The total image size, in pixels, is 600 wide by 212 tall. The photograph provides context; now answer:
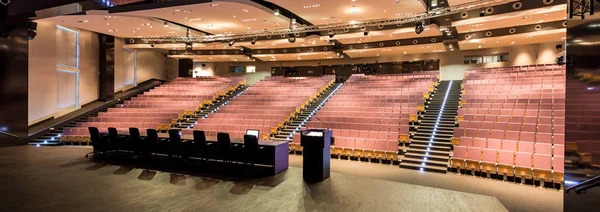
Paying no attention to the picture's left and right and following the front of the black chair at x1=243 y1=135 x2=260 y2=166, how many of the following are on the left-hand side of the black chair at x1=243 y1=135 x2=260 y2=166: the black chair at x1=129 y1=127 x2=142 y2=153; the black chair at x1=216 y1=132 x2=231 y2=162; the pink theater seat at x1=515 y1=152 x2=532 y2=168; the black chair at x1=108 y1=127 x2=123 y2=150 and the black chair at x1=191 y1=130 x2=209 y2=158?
4

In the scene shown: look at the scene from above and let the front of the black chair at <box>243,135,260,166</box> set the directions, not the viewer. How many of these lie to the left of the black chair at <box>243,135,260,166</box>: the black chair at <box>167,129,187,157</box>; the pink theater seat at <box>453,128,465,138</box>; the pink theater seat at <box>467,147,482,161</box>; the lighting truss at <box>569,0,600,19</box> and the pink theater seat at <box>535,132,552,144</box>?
1

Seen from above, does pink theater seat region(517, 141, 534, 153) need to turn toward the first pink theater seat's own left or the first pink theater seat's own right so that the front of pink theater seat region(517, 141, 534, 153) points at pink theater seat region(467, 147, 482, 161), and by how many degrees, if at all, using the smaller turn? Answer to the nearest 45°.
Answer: approximately 45° to the first pink theater seat's own right

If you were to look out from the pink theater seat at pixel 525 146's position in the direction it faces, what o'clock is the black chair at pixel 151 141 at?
The black chair is roughly at 2 o'clock from the pink theater seat.

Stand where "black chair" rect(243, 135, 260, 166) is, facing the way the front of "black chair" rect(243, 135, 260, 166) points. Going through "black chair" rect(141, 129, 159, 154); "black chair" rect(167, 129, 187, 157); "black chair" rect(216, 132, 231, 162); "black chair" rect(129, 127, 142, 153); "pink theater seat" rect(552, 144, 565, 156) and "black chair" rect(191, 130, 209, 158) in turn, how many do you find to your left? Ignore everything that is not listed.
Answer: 5

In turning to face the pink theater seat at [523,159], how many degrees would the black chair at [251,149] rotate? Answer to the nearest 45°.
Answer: approximately 45° to its right

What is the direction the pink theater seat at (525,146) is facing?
toward the camera
